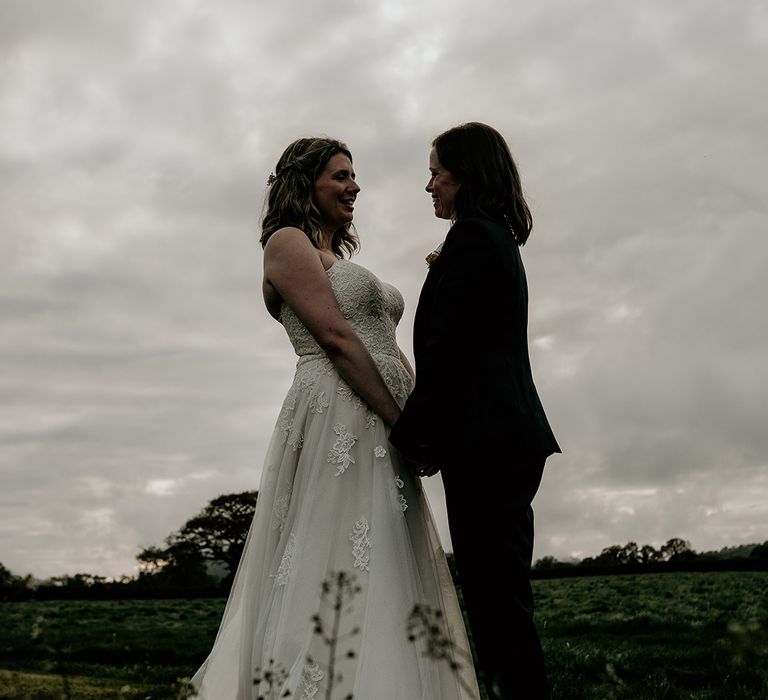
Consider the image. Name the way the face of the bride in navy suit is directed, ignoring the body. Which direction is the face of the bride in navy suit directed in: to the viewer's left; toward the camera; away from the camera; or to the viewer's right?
to the viewer's left

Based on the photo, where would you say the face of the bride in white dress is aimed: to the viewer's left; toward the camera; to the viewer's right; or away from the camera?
to the viewer's right

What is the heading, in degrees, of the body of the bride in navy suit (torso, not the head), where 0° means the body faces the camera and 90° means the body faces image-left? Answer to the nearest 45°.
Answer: approximately 90°

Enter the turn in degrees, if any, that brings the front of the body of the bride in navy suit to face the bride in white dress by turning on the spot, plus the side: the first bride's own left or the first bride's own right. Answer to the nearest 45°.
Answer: approximately 45° to the first bride's own right
